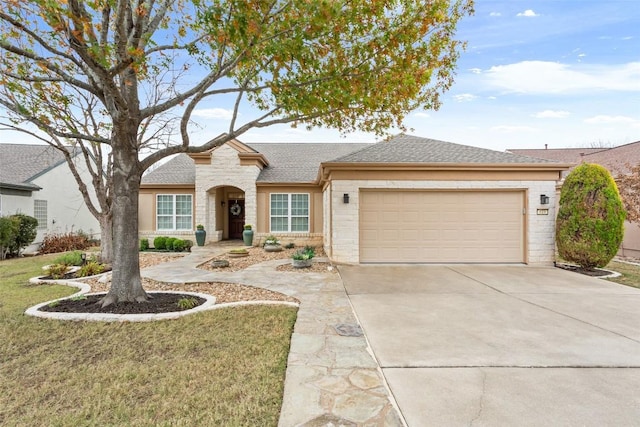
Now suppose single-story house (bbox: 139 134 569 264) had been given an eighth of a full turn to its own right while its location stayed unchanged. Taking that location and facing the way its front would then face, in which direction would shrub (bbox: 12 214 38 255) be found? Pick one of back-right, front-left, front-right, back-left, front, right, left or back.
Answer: front-right

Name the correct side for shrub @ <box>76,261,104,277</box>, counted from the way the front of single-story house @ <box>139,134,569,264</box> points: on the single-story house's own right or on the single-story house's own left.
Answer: on the single-story house's own right

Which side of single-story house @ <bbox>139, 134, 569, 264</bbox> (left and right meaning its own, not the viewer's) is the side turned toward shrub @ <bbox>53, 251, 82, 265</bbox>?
right

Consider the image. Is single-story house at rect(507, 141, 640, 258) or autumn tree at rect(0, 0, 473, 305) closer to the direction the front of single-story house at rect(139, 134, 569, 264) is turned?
the autumn tree

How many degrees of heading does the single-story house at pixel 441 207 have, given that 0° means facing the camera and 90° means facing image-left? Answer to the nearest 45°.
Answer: approximately 0°

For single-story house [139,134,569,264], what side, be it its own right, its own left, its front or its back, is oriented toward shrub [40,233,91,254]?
right

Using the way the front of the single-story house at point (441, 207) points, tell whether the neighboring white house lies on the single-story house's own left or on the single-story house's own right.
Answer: on the single-story house's own right

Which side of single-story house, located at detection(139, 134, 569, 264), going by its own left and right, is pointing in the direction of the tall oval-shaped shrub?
left
